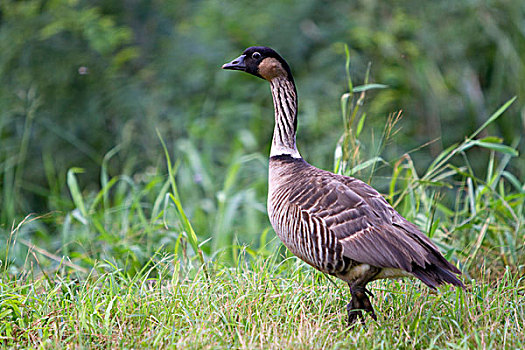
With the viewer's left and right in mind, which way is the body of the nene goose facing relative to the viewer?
facing to the left of the viewer
